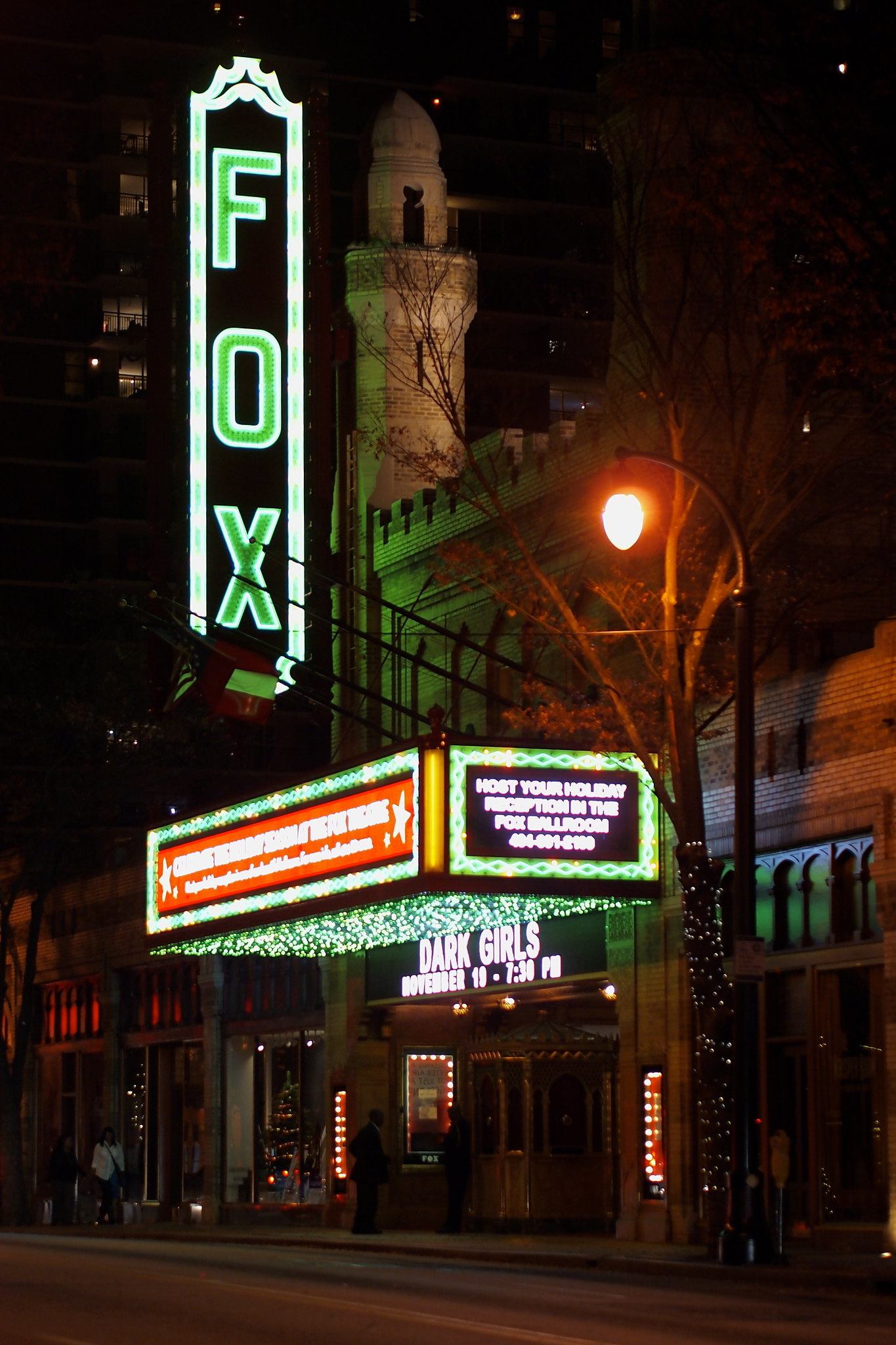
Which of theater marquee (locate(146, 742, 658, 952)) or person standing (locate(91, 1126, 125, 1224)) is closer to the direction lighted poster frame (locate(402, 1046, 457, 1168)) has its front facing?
the theater marquee

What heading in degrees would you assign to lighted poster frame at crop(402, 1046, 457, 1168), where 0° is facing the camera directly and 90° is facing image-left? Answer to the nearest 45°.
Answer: approximately 0°

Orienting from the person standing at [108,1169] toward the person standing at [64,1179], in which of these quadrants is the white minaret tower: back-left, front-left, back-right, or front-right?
back-right

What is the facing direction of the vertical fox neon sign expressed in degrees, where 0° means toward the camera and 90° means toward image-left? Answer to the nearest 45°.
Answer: approximately 0°
